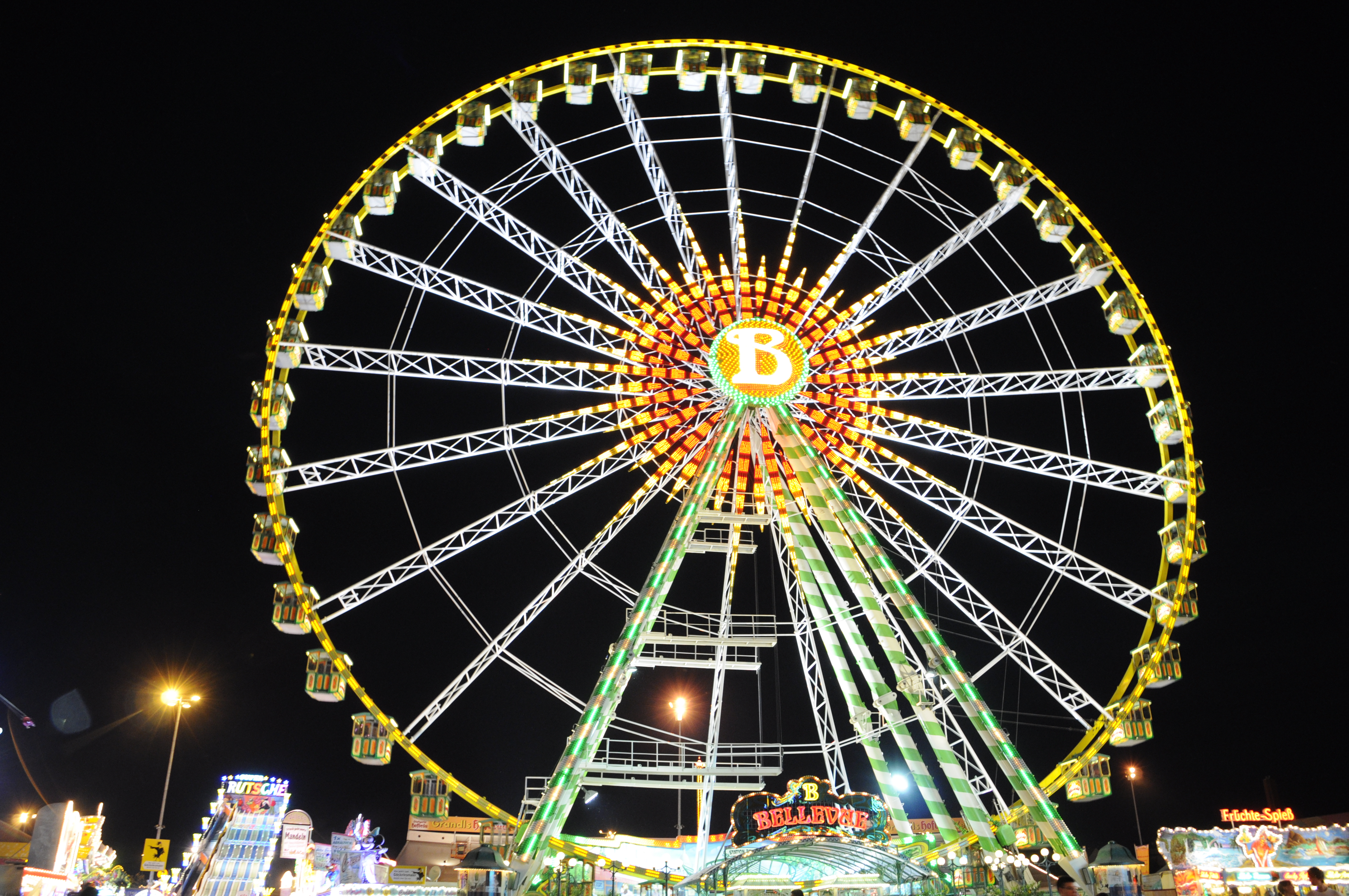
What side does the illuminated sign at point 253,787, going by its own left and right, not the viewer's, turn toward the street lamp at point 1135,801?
left

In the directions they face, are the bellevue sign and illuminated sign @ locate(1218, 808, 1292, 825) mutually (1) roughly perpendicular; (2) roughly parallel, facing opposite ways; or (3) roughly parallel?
roughly parallel

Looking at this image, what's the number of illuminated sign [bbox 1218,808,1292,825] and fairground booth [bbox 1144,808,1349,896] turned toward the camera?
2

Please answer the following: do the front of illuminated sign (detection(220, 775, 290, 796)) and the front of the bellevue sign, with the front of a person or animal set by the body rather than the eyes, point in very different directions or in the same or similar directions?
same or similar directions

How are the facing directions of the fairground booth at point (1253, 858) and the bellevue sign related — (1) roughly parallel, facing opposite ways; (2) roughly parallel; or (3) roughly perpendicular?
roughly parallel

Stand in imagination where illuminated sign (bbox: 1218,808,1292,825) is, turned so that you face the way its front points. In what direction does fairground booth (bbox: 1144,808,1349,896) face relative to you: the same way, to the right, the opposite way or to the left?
the same way

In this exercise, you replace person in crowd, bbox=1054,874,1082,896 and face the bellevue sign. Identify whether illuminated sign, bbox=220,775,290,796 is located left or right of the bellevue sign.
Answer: left

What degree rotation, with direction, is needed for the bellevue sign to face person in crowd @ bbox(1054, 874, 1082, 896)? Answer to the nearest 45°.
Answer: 0° — it already faces them

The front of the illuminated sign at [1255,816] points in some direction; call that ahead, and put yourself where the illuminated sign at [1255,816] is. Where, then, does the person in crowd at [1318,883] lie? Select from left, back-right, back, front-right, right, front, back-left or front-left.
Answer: front

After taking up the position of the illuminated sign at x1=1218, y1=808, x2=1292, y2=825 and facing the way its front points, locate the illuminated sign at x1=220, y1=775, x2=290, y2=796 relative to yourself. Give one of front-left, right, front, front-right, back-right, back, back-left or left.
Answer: front-right

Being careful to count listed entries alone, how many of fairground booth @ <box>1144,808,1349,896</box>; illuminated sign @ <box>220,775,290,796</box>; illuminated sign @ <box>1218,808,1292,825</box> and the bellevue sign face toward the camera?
4

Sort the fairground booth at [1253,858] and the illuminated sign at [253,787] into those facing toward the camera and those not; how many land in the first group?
2

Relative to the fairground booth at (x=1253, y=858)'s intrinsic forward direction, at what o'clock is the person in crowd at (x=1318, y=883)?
The person in crowd is roughly at 12 o'clock from the fairground booth.

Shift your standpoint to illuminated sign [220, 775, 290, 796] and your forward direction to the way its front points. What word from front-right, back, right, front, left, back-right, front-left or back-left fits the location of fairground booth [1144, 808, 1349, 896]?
left

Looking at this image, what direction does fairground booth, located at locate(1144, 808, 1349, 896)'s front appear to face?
toward the camera

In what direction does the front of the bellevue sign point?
toward the camera

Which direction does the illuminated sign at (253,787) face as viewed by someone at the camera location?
facing the viewer
